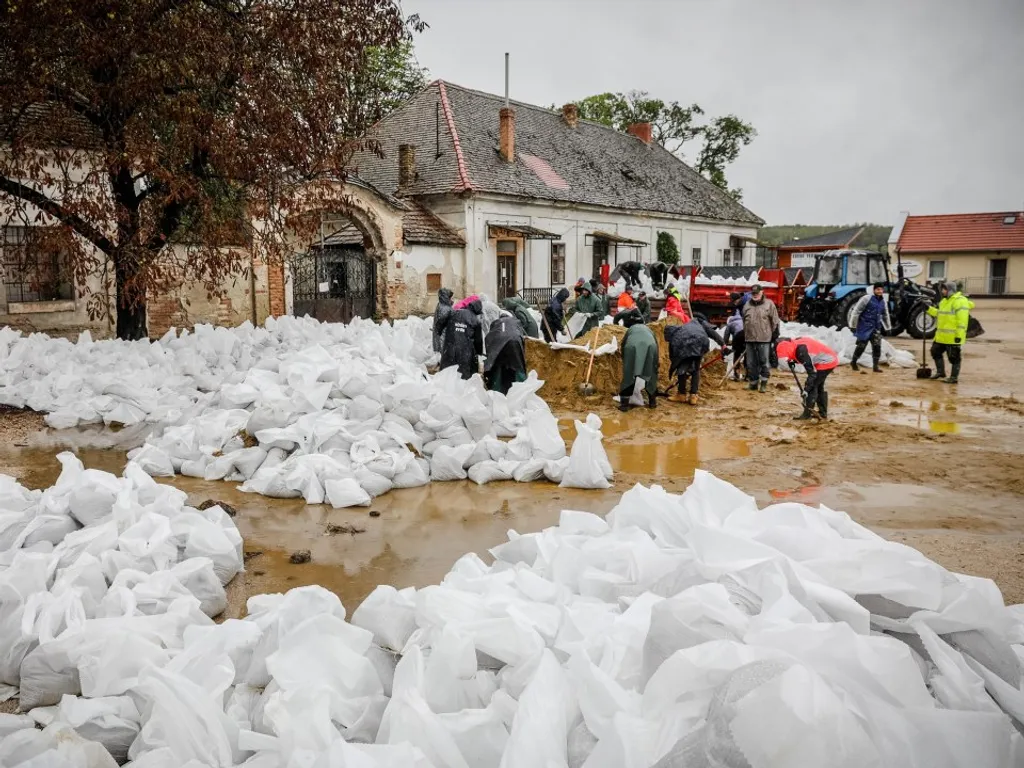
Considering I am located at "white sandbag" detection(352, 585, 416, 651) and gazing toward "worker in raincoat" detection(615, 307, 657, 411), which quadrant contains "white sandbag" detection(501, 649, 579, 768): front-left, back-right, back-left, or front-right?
back-right

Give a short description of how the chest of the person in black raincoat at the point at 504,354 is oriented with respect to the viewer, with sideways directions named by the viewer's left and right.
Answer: facing away from the viewer

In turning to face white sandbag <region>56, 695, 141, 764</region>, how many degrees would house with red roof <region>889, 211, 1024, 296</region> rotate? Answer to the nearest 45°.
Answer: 0° — it already faces it

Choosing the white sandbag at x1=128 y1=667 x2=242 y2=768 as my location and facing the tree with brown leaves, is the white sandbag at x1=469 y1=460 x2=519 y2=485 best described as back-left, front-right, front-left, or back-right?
front-right

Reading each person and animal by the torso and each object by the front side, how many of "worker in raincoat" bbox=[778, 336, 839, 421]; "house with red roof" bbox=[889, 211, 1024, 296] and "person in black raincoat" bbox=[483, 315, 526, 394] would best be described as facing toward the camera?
1

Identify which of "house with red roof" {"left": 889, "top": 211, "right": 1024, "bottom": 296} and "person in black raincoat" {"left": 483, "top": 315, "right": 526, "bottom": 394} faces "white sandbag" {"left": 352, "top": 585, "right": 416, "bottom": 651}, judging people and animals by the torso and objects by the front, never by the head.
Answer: the house with red roof

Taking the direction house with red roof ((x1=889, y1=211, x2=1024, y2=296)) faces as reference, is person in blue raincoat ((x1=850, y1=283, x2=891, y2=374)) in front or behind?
in front

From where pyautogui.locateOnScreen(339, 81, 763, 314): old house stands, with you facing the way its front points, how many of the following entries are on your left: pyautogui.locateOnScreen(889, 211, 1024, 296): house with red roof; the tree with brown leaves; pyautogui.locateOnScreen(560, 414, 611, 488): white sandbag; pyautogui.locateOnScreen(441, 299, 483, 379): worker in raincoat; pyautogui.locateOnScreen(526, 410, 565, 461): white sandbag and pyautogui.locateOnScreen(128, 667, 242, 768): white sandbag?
1

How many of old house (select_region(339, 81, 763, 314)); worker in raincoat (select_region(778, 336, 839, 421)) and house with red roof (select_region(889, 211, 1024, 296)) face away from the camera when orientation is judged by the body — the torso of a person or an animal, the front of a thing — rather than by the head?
0

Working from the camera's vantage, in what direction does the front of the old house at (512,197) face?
facing the viewer and to the right of the viewer

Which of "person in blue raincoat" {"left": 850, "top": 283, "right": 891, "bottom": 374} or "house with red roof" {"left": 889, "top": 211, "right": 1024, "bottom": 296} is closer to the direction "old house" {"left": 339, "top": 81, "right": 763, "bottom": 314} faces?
the person in blue raincoat

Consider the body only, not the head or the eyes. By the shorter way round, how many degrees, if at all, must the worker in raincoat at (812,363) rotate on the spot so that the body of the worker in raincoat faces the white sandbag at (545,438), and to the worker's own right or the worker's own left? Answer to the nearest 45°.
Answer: approximately 45° to the worker's own left

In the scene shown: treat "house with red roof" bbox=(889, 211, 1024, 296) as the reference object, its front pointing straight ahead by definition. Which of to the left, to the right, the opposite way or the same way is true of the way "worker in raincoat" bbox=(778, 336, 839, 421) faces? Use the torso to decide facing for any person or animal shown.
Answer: to the right

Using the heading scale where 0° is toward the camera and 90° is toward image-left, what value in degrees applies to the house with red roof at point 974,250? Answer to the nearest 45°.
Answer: approximately 0°

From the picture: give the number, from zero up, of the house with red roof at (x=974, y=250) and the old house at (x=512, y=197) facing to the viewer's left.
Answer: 0

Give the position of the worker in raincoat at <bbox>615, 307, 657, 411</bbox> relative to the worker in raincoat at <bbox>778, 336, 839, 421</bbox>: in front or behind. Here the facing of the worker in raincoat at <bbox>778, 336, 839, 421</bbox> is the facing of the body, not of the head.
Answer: in front

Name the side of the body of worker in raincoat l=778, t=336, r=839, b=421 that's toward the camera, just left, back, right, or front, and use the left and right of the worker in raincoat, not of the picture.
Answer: left
